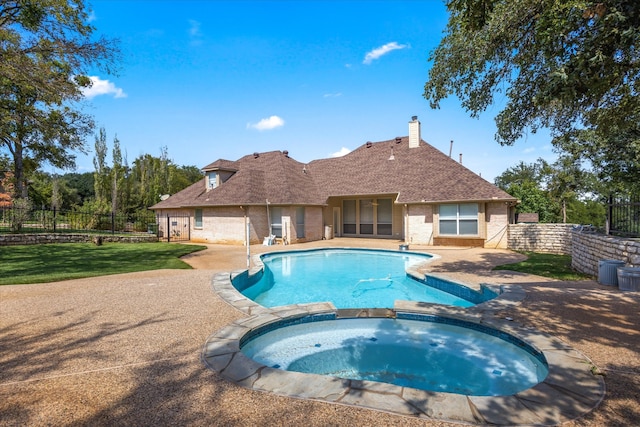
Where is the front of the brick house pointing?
away from the camera

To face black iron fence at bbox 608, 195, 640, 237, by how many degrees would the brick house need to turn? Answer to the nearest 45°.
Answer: approximately 135° to its right

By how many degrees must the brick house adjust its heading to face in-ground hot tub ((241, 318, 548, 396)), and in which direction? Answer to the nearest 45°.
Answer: approximately 180°

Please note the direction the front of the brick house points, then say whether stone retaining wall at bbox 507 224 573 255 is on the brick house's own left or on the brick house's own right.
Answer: on the brick house's own right

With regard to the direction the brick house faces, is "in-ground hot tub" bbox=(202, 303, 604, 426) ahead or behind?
behind

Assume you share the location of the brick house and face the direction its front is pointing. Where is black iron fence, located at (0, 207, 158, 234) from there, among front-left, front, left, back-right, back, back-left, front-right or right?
left

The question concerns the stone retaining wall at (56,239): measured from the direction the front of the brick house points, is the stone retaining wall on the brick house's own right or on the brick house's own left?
on the brick house's own left

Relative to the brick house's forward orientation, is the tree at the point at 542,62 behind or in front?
behind
